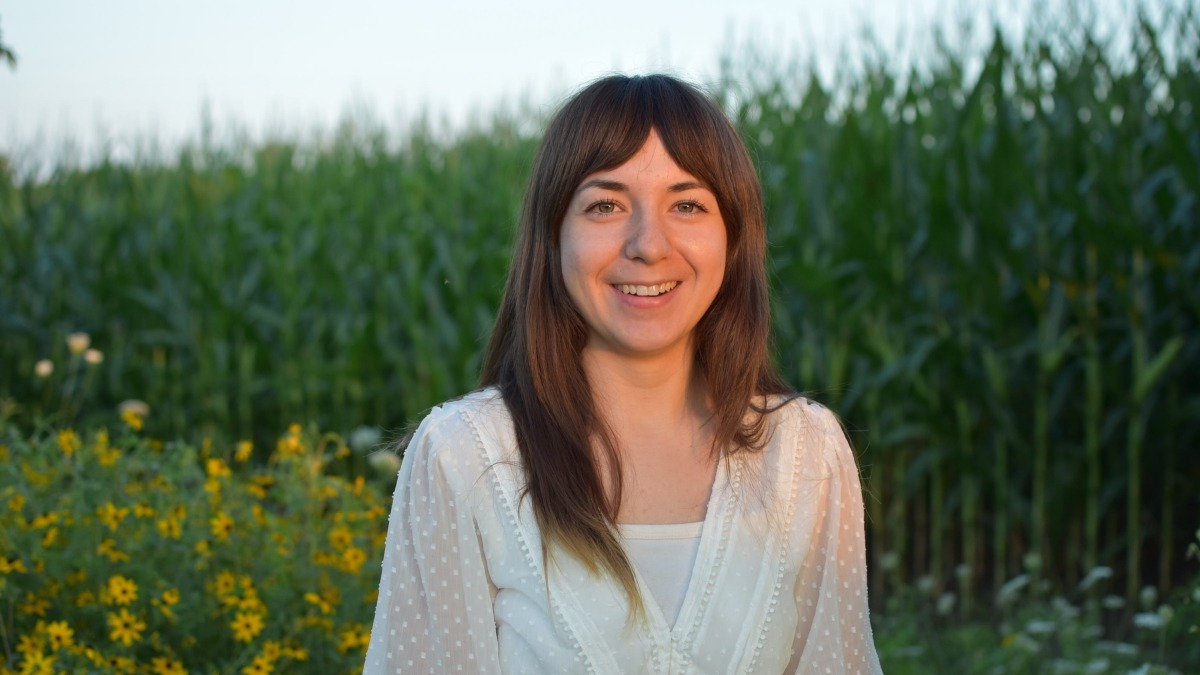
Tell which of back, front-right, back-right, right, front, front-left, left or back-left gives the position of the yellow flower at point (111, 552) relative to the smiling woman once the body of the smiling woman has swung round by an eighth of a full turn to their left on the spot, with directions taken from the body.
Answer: back

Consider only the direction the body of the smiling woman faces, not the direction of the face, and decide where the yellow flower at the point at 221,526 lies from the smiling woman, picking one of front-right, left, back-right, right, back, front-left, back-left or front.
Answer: back-right

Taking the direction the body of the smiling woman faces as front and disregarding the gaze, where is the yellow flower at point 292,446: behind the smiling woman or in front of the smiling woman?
behind

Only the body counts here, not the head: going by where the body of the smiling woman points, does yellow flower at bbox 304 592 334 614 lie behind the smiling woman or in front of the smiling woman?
behind

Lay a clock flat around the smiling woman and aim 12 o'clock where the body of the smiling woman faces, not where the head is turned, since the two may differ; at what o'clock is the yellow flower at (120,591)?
The yellow flower is roughly at 4 o'clock from the smiling woman.

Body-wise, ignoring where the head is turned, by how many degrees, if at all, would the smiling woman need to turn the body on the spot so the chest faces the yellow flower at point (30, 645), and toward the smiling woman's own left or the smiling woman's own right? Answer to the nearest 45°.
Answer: approximately 135° to the smiling woman's own right

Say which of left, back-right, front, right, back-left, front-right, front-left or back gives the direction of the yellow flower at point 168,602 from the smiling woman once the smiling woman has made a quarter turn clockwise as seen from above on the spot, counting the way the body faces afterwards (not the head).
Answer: front-right

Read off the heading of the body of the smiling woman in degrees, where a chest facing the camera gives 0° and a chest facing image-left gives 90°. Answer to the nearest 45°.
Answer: approximately 0°

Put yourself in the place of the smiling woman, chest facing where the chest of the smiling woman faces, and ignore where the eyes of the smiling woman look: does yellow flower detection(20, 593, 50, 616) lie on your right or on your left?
on your right

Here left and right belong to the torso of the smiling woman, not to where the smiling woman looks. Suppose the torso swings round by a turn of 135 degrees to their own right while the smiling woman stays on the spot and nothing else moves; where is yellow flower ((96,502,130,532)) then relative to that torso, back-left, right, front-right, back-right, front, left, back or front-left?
front

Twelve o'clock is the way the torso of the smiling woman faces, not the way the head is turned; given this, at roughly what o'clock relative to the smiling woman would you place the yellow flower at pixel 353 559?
The yellow flower is roughly at 5 o'clock from the smiling woman.
